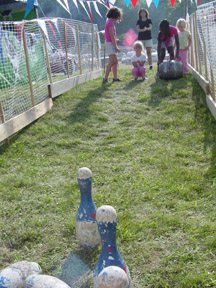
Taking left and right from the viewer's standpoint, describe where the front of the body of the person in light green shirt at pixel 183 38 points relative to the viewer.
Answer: facing the viewer and to the left of the viewer

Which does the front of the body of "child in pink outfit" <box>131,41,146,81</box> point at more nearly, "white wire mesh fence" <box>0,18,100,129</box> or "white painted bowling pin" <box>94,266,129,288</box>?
the white painted bowling pin

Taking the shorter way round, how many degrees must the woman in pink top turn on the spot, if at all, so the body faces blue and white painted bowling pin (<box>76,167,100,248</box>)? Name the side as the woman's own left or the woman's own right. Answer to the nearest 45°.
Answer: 0° — they already face it

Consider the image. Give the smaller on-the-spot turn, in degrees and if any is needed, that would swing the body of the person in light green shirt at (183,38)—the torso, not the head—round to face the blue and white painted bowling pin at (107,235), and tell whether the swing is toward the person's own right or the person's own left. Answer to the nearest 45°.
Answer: approximately 45° to the person's own left

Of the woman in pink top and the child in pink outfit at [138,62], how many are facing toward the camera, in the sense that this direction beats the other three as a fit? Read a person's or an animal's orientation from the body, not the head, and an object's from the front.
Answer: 2

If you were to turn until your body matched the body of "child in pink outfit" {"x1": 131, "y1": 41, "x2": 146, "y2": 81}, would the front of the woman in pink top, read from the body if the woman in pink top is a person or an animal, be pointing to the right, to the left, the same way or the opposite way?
the same way

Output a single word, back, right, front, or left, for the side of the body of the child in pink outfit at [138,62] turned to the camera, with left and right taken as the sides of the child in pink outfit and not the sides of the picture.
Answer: front

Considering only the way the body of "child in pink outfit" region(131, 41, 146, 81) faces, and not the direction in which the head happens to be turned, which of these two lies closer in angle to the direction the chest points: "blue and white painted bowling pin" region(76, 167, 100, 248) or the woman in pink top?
the blue and white painted bowling pin

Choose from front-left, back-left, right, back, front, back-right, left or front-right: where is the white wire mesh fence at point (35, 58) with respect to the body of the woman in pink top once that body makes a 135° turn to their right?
left

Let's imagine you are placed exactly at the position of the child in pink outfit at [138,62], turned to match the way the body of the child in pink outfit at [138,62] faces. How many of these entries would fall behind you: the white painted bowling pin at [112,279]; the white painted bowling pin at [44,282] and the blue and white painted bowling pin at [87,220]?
0

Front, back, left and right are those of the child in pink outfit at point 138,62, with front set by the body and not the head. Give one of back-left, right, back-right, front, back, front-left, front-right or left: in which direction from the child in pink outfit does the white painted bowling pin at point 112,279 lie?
front

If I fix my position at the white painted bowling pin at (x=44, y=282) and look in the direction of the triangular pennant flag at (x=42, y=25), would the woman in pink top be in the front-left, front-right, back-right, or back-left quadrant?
front-right

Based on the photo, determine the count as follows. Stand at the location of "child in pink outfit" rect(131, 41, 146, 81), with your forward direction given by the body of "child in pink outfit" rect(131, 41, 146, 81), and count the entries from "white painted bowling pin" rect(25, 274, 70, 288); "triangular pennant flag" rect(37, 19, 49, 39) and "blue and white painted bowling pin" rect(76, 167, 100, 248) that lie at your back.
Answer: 0

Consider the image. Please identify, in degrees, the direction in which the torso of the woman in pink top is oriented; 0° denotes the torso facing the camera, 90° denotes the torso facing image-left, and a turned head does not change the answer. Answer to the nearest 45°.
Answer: approximately 0°

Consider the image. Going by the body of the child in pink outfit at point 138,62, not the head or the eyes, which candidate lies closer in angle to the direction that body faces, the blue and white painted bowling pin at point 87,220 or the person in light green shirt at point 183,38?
the blue and white painted bowling pin
